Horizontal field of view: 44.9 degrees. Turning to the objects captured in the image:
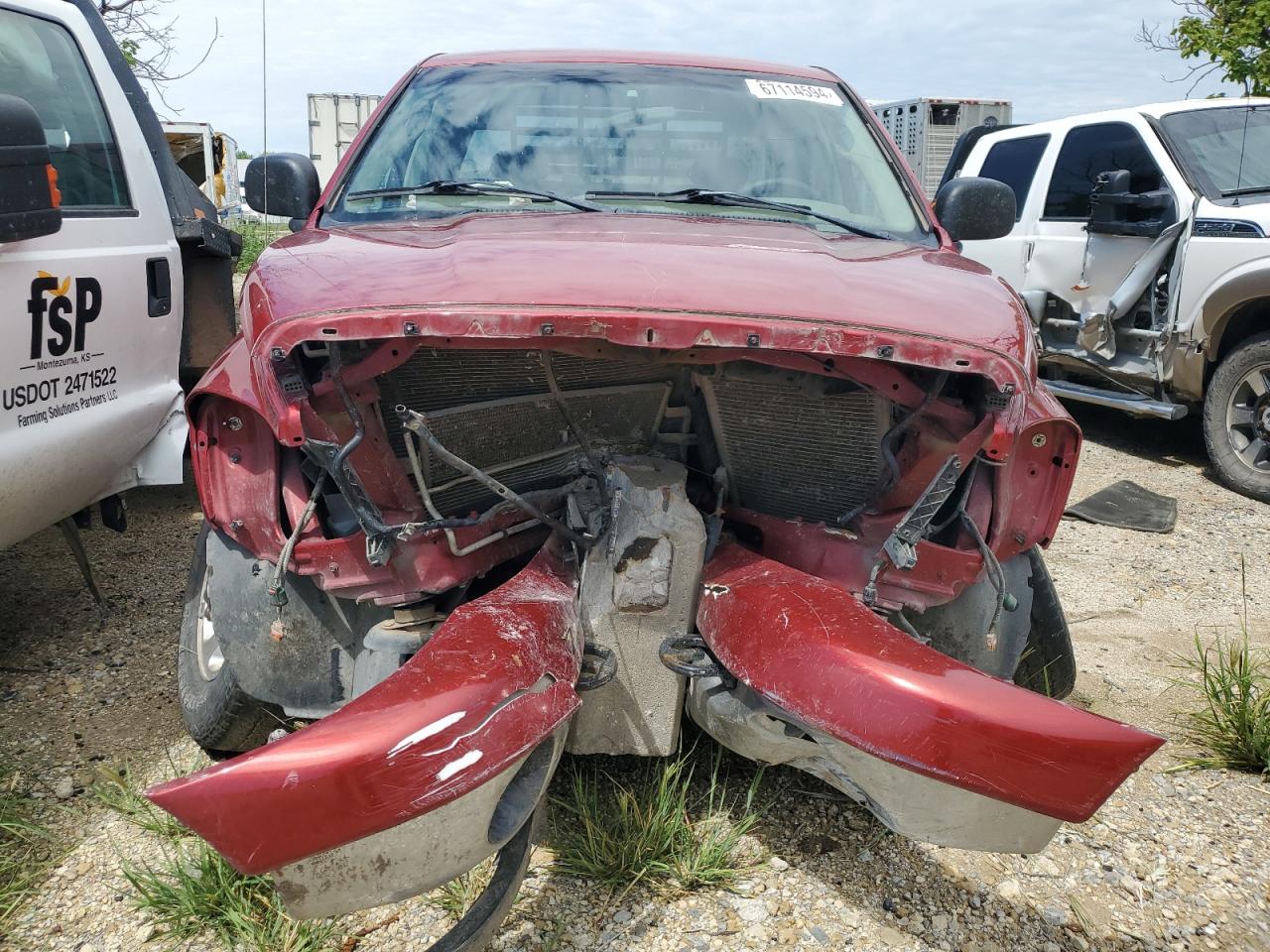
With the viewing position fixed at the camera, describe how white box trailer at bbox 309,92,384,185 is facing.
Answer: facing away from the viewer

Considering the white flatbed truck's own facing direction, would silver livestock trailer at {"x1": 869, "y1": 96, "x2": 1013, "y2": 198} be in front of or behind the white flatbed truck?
behind

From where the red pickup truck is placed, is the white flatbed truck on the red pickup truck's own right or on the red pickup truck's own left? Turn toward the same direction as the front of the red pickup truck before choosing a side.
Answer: on the red pickup truck's own right

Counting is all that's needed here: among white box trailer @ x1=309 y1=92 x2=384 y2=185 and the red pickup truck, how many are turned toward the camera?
1

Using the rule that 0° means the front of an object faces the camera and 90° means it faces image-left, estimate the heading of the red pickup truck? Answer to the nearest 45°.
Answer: approximately 0°

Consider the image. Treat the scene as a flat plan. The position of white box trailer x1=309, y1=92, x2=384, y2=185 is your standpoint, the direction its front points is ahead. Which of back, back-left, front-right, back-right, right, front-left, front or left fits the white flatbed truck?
back

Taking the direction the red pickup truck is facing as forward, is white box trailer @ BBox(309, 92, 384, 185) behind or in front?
behind
